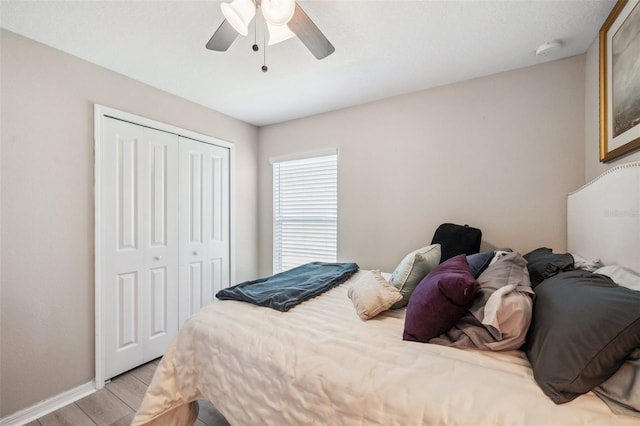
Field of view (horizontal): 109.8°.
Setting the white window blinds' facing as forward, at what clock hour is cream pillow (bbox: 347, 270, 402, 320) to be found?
The cream pillow is roughly at 10 o'clock from the white window blinds.

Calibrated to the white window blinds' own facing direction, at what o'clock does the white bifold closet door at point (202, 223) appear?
The white bifold closet door is roughly at 1 o'clock from the white window blinds.

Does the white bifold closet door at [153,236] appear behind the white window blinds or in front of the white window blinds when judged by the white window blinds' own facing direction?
in front

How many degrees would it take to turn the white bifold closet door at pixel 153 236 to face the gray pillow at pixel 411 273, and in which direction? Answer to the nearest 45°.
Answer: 0° — it already faces it

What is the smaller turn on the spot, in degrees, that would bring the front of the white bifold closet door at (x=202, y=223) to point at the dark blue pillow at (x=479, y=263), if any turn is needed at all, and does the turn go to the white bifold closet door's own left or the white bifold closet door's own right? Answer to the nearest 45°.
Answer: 0° — it already faces it

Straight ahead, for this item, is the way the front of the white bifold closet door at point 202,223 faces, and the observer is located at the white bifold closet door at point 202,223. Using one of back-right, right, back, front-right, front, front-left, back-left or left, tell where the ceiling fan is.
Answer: front-right

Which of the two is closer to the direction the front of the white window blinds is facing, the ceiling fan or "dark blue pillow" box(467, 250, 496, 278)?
the ceiling fan

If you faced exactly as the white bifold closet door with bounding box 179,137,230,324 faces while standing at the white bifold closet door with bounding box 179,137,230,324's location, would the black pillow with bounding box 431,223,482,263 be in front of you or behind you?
in front

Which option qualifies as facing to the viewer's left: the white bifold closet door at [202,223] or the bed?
the bed

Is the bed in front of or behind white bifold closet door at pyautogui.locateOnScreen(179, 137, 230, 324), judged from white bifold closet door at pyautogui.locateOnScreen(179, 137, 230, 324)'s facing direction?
in front

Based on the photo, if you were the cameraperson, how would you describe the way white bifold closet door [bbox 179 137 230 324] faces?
facing the viewer and to the right of the viewer

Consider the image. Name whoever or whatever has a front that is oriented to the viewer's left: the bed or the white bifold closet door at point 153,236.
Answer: the bed

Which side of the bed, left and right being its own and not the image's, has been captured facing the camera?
left

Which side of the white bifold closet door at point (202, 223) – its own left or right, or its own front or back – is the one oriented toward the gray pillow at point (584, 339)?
front

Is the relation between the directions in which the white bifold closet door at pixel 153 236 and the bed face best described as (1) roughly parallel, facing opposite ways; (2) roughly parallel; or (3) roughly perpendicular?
roughly parallel, facing opposite ways

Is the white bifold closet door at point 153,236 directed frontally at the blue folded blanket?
yes

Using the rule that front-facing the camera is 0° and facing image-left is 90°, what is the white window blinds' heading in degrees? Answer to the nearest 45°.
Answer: approximately 45°

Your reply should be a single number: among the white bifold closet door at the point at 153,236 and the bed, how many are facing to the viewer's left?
1

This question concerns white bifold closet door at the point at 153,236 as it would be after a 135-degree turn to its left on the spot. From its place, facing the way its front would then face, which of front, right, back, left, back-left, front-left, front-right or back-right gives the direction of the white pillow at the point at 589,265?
back-right
